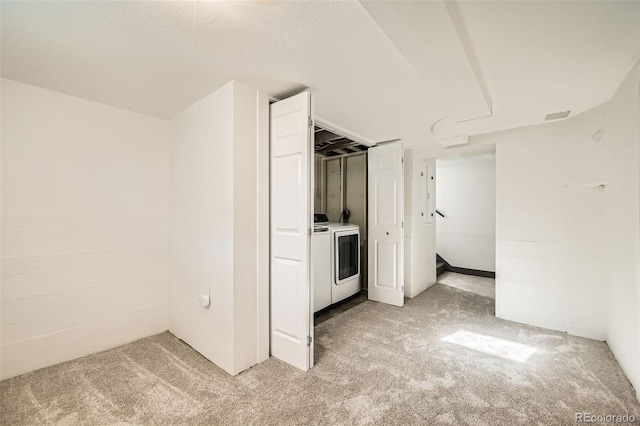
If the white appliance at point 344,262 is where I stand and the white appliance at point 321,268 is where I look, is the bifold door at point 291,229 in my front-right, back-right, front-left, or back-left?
front-left

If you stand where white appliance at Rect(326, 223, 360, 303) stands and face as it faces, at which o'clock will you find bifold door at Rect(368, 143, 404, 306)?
The bifold door is roughly at 10 o'clock from the white appliance.

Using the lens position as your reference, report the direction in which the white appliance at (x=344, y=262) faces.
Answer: facing the viewer and to the right of the viewer

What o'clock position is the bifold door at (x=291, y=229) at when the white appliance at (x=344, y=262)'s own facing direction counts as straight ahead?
The bifold door is roughly at 2 o'clock from the white appliance.

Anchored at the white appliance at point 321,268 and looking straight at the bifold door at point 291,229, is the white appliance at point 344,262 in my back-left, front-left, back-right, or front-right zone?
back-left

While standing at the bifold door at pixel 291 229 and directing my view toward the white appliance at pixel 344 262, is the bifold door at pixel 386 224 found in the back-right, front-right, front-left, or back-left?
front-right
